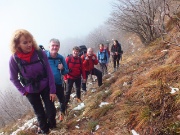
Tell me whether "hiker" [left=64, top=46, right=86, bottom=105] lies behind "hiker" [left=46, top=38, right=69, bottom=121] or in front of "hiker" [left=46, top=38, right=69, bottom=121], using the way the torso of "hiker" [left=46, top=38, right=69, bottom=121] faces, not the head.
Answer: behind

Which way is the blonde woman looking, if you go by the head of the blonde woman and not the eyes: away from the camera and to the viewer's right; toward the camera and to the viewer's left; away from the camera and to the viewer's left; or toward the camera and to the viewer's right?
toward the camera and to the viewer's right

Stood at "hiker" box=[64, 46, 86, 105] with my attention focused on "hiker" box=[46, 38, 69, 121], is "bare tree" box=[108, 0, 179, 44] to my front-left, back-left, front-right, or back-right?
back-left

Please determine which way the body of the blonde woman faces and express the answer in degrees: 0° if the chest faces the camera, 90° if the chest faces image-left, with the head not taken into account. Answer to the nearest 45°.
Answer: approximately 0°

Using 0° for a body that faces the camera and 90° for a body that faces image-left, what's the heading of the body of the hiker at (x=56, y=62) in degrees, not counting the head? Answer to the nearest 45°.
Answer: approximately 0°

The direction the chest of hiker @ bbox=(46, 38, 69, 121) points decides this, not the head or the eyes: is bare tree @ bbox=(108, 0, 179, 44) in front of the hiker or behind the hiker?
behind

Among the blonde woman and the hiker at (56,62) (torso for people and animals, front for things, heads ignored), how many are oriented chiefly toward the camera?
2

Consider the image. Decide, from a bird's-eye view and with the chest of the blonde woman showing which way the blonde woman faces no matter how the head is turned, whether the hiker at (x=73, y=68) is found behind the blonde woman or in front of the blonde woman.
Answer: behind

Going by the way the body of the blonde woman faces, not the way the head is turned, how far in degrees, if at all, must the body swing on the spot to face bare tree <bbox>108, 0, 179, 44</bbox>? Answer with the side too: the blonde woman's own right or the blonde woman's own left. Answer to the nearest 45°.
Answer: approximately 135° to the blonde woman's own left
